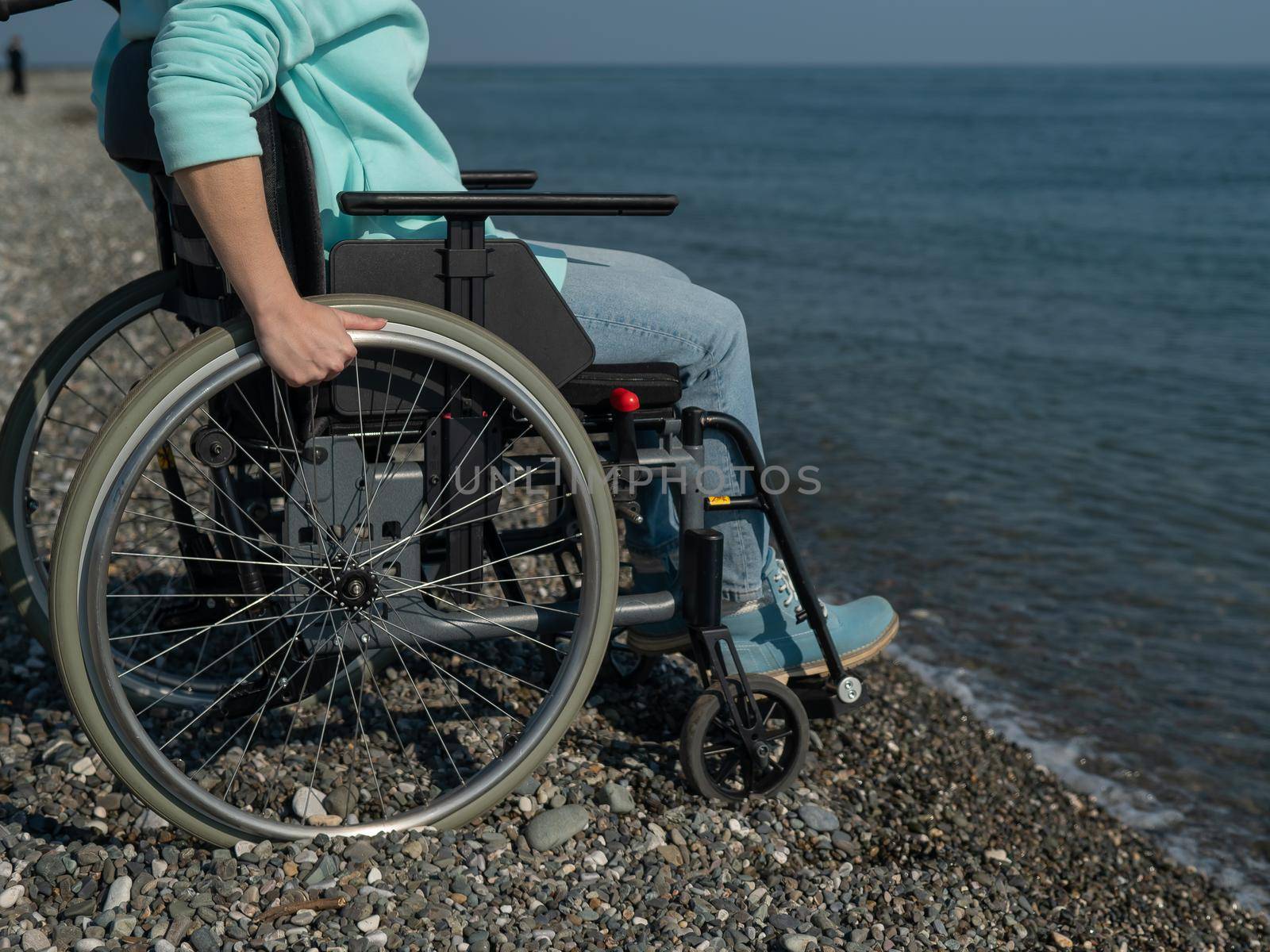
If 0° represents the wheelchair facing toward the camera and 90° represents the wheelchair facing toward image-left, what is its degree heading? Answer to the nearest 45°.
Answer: approximately 270°

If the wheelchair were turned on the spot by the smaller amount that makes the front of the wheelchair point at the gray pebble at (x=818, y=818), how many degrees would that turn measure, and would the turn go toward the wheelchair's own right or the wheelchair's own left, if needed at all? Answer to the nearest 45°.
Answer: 0° — it already faces it
